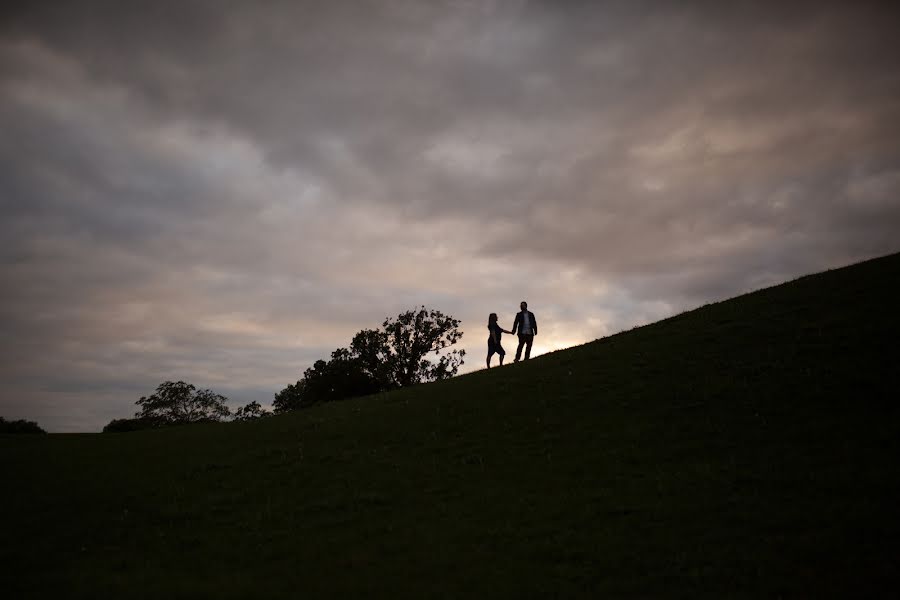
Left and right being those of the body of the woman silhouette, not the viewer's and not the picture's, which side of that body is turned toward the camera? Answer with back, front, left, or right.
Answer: right

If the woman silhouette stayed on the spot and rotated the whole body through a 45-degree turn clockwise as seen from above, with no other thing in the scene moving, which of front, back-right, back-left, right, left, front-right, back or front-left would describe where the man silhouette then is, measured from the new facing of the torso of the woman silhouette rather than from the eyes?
front
